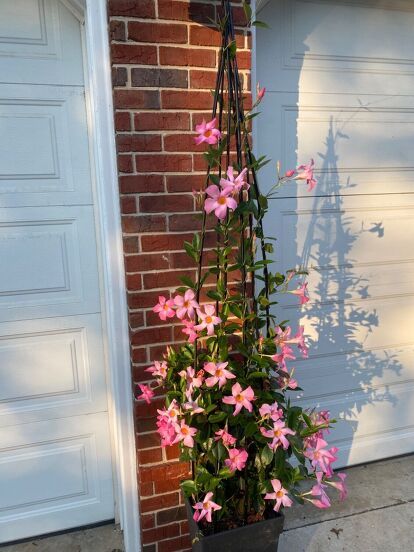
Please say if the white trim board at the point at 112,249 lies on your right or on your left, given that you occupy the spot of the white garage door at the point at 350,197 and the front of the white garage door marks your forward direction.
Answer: on your right

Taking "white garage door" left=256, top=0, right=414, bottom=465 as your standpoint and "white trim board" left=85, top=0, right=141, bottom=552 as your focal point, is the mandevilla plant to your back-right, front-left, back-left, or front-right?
front-left

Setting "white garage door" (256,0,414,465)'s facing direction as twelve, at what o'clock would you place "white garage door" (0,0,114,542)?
"white garage door" (0,0,114,542) is roughly at 2 o'clock from "white garage door" (256,0,414,465).

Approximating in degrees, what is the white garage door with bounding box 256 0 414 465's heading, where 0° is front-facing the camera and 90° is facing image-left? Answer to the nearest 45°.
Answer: approximately 0°

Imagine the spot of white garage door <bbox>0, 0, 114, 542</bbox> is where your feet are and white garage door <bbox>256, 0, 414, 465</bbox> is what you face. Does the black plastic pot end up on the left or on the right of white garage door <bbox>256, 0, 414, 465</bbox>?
right
